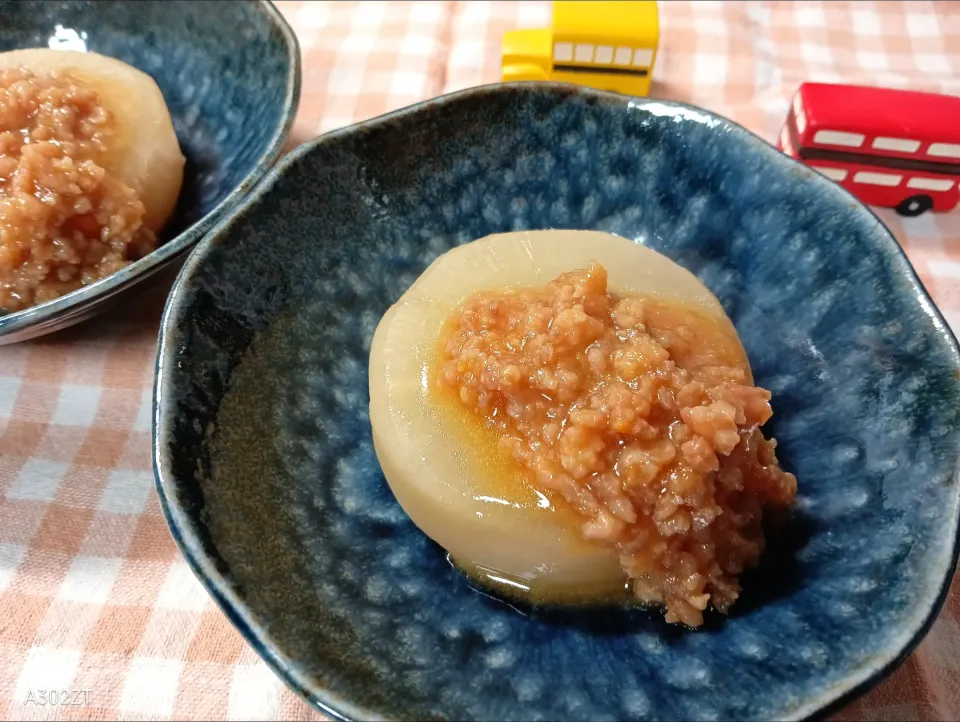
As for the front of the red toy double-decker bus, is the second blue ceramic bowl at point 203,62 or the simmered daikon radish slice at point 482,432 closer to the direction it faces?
the second blue ceramic bowl

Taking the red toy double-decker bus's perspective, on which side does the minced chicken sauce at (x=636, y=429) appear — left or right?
on its left

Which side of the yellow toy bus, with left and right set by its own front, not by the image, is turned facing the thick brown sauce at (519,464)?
left

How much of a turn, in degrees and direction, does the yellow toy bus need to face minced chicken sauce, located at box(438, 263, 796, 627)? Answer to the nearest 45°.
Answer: approximately 90° to its left

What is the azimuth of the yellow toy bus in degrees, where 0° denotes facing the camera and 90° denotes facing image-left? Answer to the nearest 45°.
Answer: approximately 90°

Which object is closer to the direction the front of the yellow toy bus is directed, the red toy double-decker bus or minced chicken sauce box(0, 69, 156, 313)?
the minced chicken sauce

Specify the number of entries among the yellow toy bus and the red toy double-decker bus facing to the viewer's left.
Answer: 2

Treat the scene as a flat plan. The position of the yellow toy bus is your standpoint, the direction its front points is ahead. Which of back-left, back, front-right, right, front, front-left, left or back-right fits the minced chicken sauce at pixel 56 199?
front-left

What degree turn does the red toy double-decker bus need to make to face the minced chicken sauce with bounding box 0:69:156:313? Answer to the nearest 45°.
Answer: approximately 45° to its left

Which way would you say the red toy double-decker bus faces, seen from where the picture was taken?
facing to the left of the viewer

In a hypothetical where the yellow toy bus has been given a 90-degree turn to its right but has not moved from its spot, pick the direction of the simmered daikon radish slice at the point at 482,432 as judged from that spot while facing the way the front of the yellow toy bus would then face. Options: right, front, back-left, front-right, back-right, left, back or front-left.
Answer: back

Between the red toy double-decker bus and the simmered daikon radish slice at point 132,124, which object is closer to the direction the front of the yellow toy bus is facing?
the simmered daikon radish slice

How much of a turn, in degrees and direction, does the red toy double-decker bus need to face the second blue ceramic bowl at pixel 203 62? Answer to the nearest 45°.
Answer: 0° — it already faces it

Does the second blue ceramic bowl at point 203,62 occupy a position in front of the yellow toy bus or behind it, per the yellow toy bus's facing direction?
in front
